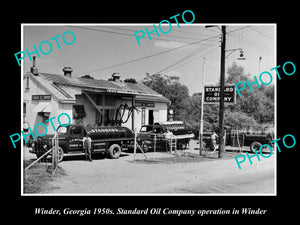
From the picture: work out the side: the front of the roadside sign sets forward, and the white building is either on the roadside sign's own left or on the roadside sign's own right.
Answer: on the roadside sign's own right
